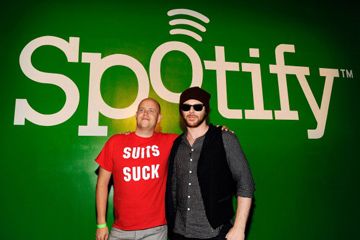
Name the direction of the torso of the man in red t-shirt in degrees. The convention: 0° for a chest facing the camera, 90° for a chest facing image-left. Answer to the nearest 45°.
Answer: approximately 0°
